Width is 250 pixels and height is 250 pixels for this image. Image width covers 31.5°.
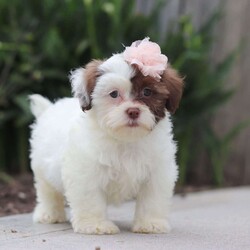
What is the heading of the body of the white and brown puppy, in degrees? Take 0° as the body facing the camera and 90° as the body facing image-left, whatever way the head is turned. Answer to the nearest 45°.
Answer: approximately 315°
